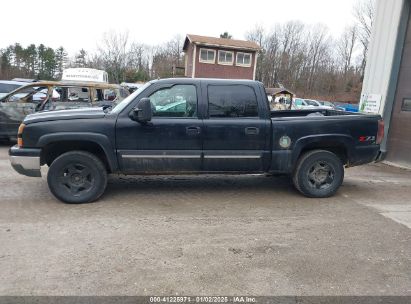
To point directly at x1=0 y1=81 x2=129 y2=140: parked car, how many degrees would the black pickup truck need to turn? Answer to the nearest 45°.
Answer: approximately 45° to its right

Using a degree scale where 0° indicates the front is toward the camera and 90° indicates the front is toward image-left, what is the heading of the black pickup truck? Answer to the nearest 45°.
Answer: approximately 90°
